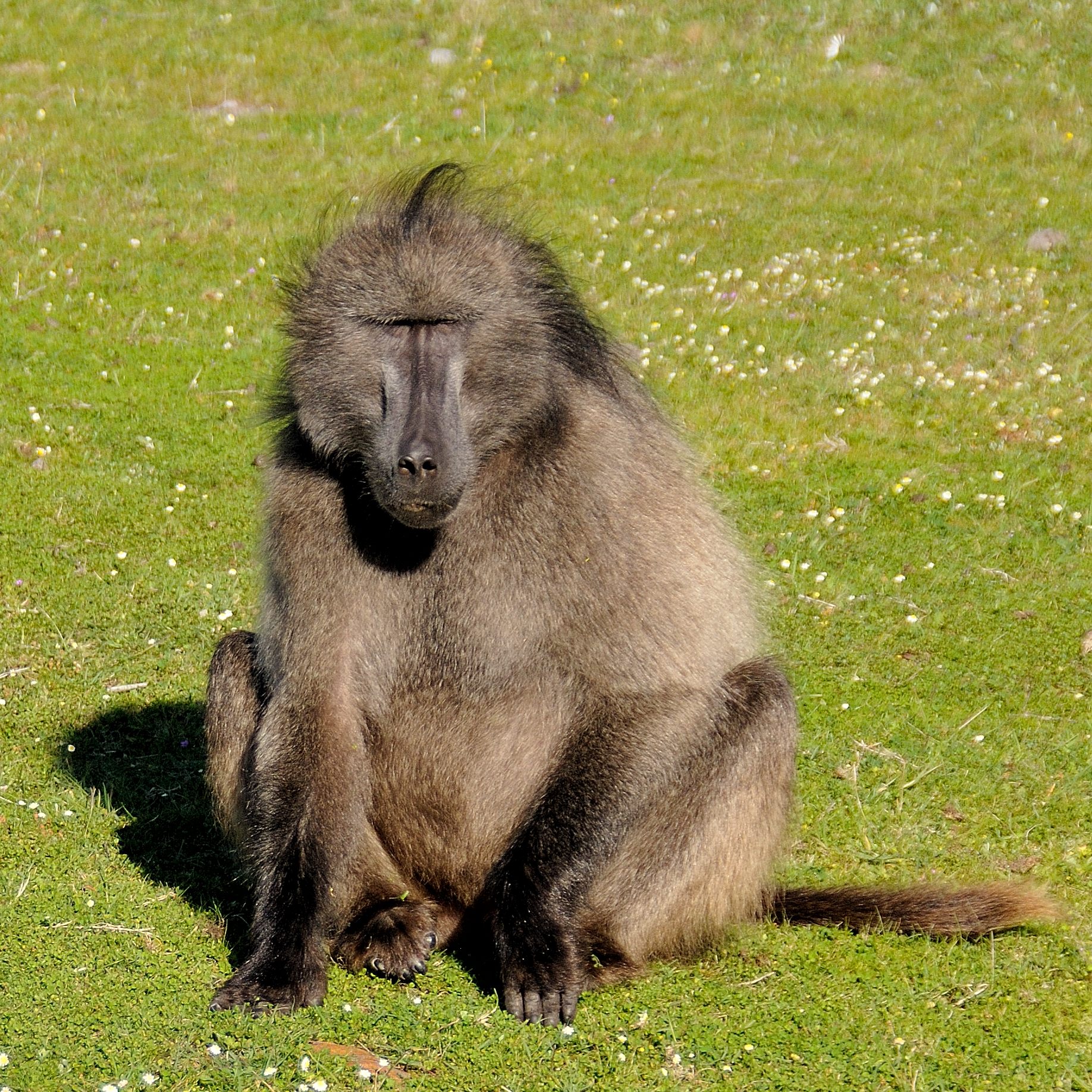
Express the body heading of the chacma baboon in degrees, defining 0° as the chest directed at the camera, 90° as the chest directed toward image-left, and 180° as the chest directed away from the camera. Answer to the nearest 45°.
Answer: approximately 45°
